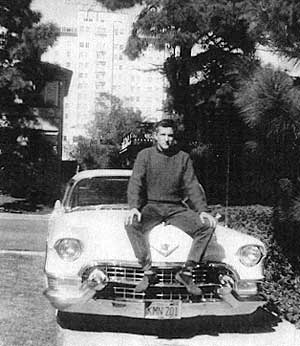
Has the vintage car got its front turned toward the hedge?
no

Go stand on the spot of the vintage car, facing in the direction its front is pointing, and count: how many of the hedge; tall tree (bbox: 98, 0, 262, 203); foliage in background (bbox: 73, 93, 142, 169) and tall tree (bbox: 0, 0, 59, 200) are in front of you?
0

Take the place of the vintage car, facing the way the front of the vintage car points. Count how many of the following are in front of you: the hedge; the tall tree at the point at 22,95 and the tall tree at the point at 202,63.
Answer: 0

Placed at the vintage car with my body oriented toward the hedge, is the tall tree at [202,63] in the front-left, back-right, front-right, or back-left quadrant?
front-left

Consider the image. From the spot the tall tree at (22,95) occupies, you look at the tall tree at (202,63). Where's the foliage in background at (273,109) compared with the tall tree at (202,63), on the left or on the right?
right

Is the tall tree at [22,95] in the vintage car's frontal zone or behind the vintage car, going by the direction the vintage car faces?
behind

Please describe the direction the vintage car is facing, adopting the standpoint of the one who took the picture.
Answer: facing the viewer

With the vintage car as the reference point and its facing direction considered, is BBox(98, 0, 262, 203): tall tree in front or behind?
behind

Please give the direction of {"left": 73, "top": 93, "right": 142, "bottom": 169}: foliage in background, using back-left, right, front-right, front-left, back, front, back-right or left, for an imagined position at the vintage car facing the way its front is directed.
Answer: back
